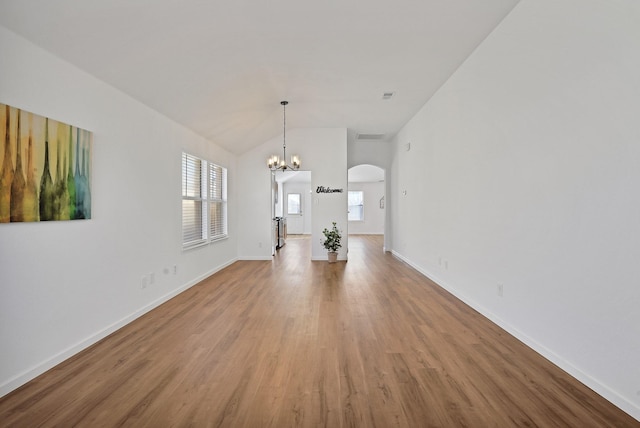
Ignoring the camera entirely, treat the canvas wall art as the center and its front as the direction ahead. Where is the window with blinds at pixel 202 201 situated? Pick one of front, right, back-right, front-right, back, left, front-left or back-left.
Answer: left

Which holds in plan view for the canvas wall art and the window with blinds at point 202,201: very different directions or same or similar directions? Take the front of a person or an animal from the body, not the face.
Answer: same or similar directions

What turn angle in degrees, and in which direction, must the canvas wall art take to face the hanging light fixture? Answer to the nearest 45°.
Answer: approximately 90° to its left

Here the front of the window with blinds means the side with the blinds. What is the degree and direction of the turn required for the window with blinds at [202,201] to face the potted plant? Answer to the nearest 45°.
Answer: approximately 45° to its left

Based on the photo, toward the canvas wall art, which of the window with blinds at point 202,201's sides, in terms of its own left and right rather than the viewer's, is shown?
right

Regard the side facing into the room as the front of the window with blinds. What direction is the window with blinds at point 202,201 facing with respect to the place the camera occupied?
facing the viewer and to the right of the viewer

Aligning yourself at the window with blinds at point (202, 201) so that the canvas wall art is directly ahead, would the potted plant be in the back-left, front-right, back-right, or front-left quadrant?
back-left

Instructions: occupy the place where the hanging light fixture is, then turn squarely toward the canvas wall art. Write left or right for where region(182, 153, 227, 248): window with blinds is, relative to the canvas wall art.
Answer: right

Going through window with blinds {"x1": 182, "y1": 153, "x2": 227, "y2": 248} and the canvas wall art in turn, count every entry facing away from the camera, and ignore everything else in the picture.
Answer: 0
